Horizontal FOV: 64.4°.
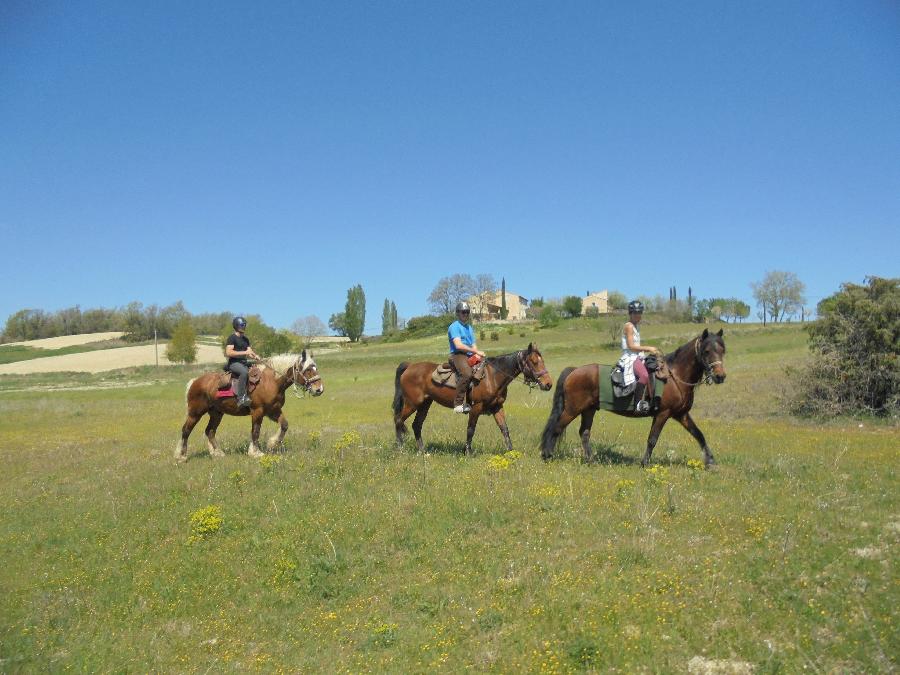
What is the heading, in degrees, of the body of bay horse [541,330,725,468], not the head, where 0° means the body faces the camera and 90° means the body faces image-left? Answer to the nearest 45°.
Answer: approximately 270°

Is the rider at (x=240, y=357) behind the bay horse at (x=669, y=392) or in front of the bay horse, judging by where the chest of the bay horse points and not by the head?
behind

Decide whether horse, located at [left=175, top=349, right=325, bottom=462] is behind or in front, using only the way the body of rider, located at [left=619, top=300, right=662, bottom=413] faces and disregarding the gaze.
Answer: behind

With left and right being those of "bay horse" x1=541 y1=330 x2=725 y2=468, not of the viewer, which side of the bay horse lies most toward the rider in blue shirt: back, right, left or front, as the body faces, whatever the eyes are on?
back

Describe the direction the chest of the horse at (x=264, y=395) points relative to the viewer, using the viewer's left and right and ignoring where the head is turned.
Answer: facing to the right of the viewer

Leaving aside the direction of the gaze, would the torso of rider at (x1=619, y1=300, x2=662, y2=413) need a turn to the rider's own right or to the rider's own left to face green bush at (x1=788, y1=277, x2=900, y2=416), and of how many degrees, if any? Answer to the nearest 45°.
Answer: approximately 45° to the rider's own left

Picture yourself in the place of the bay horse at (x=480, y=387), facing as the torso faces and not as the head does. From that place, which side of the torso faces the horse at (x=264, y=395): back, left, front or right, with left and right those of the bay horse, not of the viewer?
back

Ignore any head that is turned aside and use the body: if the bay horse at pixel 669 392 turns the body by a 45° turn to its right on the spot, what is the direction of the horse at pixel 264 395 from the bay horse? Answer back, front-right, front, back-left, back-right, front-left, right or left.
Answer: back-right

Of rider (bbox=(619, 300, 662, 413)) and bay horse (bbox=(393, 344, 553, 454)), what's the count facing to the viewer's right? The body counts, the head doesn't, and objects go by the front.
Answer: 2

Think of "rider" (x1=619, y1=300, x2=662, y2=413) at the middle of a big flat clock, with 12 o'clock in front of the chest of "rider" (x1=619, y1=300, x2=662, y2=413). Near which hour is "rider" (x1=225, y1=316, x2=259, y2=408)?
"rider" (x1=225, y1=316, x2=259, y2=408) is roughly at 6 o'clock from "rider" (x1=619, y1=300, x2=662, y2=413).

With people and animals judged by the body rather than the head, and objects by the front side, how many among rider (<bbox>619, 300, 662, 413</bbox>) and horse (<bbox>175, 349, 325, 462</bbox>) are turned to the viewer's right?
2
